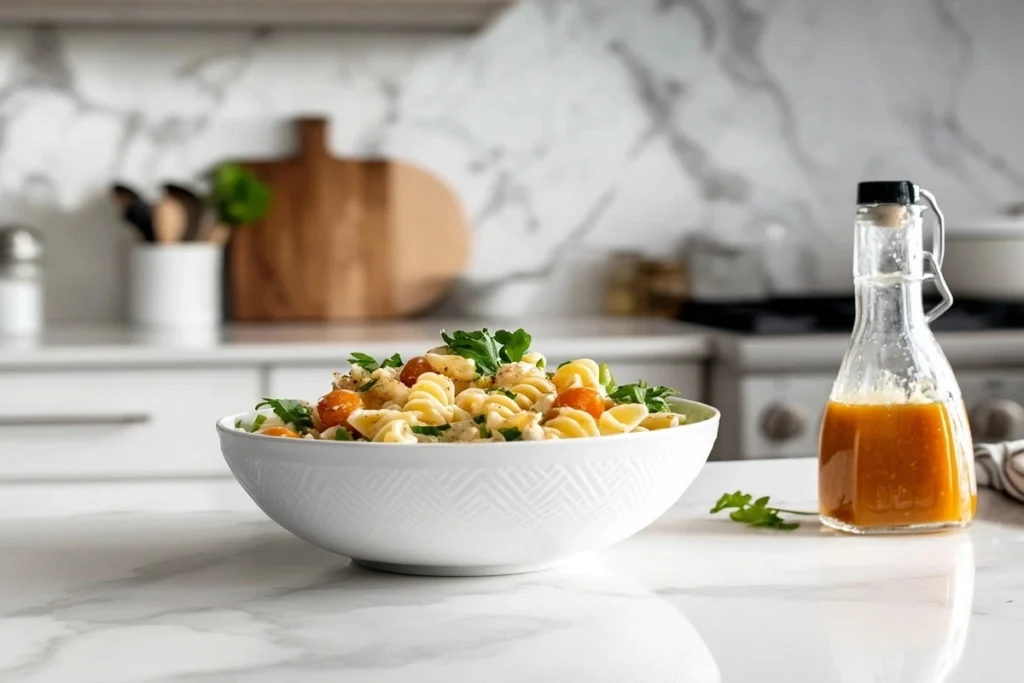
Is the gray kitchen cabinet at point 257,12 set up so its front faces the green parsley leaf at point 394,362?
yes

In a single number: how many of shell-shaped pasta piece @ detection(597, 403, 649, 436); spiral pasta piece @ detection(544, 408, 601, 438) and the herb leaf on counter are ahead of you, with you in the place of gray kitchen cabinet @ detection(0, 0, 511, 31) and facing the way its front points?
3

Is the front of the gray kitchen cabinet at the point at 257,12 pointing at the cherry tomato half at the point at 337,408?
yes

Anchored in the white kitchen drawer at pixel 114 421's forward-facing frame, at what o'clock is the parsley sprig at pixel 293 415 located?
The parsley sprig is roughly at 12 o'clock from the white kitchen drawer.

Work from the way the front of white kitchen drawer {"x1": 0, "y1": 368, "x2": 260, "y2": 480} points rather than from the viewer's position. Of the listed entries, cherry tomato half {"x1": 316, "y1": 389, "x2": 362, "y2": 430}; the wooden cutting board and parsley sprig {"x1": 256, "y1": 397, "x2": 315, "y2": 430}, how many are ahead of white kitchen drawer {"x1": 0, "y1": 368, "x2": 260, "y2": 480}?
2

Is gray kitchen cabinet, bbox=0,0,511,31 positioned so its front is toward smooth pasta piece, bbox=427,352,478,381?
yes

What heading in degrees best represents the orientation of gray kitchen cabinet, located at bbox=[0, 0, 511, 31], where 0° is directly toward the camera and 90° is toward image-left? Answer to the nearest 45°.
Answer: approximately 0°

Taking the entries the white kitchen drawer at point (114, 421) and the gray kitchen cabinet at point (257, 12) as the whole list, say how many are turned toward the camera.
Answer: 2

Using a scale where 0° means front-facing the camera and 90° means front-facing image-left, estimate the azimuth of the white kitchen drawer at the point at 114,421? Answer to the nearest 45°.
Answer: approximately 0°

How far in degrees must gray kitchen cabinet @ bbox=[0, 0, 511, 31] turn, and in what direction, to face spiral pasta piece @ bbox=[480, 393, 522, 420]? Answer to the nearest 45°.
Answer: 0° — it already faces it
